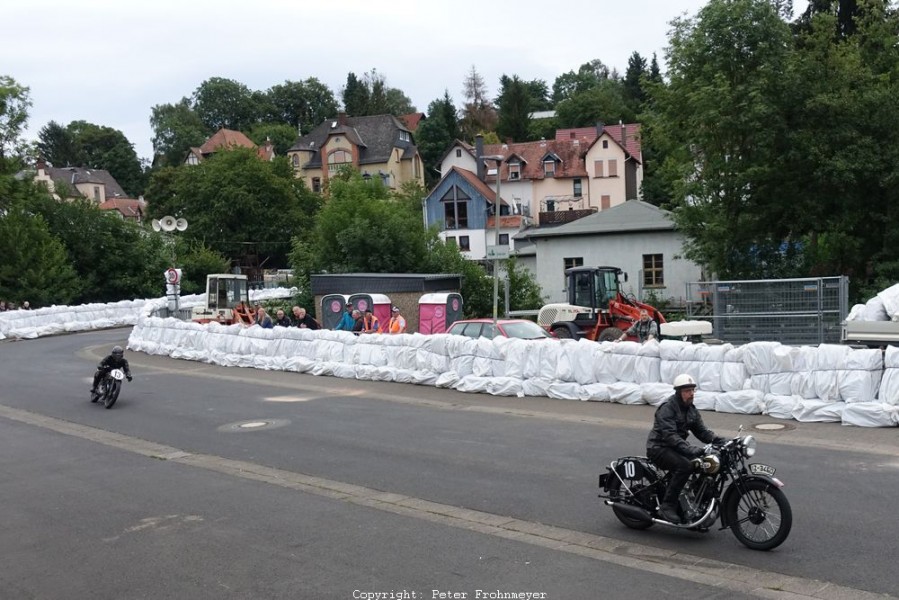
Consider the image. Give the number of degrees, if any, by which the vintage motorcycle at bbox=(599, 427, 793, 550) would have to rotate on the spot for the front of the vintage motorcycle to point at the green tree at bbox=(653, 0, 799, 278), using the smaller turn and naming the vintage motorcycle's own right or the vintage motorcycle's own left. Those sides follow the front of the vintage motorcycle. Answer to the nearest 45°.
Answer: approximately 135° to the vintage motorcycle's own left

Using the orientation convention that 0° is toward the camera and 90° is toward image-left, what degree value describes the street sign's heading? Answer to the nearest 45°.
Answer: approximately 0°

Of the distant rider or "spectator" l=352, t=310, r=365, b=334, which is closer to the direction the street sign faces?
the distant rider

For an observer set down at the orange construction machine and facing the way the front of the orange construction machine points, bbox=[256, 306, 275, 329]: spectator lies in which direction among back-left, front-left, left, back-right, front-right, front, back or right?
back

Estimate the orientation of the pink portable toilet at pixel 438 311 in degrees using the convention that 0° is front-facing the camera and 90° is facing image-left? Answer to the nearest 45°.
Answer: approximately 315°

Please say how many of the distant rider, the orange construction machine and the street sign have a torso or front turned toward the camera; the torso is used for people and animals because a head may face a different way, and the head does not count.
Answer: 2

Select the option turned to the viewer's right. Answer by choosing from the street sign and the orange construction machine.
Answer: the orange construction machine

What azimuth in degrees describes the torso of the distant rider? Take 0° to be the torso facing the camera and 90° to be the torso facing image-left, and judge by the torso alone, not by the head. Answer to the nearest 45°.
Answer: approximately 0°

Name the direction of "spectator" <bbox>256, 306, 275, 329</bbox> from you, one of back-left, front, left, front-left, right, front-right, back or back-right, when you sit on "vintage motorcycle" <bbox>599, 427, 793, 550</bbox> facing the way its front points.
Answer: back
